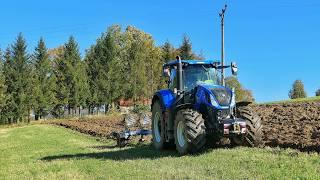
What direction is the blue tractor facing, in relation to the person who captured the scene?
facing the viewer and to the right of the viewer
